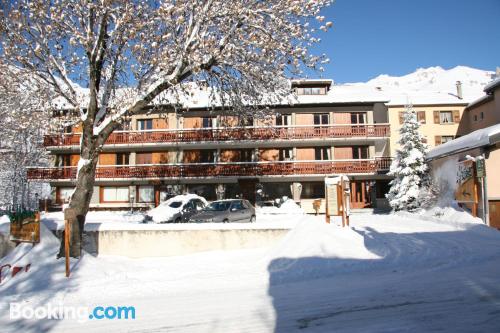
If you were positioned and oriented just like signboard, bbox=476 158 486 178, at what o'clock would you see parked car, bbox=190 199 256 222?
The parked car is roughly at 2 o'clock from the signboard.

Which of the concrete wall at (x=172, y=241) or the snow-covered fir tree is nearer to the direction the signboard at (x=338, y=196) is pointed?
the concrete wall

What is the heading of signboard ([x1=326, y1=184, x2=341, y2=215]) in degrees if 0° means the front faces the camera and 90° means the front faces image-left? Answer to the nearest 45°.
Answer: approximately 45°

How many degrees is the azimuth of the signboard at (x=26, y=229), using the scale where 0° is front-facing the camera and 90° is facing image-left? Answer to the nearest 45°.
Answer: approximately 0°

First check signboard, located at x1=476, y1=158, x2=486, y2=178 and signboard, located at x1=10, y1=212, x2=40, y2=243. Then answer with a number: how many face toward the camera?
2

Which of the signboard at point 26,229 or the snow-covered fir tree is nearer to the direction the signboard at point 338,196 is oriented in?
the signboard

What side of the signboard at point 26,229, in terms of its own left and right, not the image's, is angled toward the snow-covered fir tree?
left

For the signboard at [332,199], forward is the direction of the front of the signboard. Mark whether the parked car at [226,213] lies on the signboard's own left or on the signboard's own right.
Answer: on the signboard's own right

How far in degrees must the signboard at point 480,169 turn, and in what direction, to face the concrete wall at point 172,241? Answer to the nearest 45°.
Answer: approximately 45° to its right

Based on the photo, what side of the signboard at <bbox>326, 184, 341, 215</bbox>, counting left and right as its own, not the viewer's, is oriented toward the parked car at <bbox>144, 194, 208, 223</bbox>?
right
